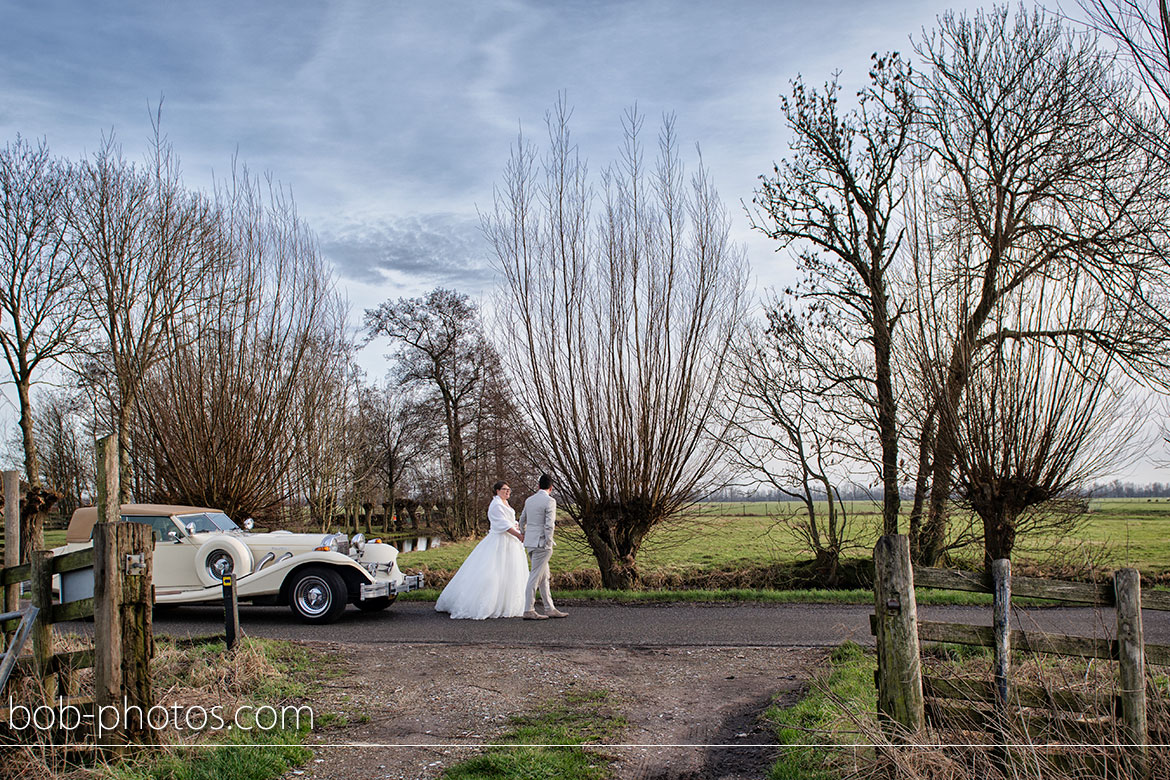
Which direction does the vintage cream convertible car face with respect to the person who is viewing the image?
facing the viewer and to the right of the viewer

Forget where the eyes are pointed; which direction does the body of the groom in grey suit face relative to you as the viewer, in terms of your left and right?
facing away from the viewer and to the right of the viewer

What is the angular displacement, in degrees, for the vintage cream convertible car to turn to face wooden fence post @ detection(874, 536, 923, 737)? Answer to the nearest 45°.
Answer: approximately 45° to its right

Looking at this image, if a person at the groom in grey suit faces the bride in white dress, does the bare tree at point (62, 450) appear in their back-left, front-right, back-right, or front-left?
front-right

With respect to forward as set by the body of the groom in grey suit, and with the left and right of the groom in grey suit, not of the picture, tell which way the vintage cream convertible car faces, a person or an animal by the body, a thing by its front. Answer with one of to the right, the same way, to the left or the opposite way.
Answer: to the right

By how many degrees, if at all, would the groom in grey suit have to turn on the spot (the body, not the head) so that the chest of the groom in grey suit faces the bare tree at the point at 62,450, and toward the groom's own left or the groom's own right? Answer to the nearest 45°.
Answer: approximately 90° to the groom's own left

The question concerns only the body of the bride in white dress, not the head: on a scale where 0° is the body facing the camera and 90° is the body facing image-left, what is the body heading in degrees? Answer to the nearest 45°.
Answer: approximately 270°

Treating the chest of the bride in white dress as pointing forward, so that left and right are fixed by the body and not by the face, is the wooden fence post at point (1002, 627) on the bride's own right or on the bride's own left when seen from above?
on the bride's own right

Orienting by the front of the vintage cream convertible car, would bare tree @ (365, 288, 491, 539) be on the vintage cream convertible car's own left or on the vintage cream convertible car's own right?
on the vintage cream convertible car's own left

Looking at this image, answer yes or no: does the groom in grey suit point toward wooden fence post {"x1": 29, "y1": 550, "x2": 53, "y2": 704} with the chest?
no

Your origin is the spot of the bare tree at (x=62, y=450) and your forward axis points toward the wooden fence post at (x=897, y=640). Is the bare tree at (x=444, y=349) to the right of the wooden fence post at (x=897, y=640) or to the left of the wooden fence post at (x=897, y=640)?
left
